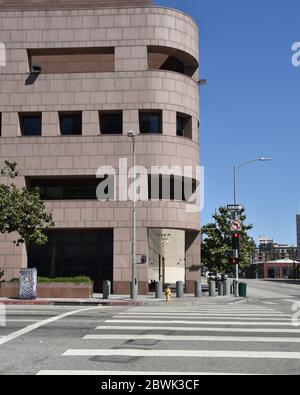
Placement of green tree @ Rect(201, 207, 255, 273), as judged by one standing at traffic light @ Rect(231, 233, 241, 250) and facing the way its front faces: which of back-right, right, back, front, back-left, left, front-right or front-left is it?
back

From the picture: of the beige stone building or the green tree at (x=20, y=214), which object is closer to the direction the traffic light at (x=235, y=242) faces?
the green tree

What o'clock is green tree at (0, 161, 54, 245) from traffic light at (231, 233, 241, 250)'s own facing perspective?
The green tree is roughly at 2 o'clock from the traffic light.

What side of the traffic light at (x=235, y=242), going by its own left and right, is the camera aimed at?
front

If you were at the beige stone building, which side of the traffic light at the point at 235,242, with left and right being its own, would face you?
right
